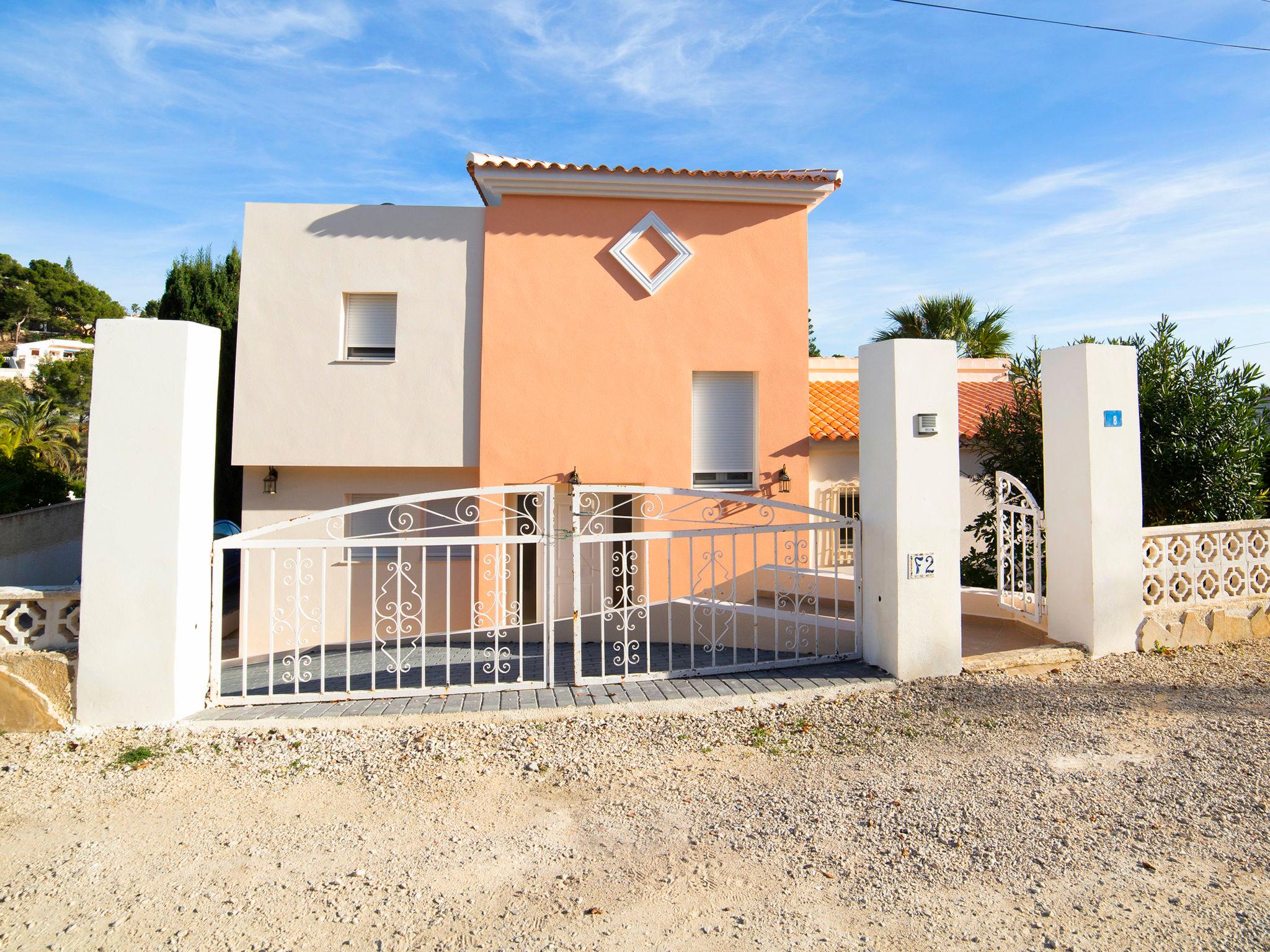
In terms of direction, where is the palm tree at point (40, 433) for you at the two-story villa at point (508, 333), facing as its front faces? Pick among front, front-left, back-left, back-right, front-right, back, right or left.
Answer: back-right

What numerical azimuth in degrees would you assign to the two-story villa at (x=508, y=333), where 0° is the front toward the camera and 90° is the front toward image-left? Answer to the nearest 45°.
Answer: approximately 0°

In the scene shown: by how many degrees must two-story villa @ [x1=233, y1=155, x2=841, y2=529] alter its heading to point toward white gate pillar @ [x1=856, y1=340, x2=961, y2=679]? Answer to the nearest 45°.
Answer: approximately 45° to its left
